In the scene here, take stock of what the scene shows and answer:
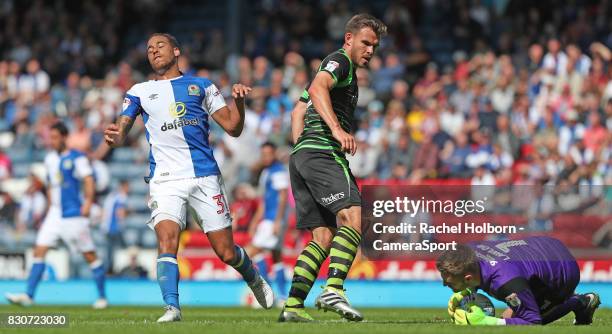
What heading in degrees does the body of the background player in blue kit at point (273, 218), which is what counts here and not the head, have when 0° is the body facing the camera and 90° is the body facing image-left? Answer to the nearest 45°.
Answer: approximately 45°

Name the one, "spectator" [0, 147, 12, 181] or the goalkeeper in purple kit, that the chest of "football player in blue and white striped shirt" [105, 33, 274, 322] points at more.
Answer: the goalkeeper in purple kit

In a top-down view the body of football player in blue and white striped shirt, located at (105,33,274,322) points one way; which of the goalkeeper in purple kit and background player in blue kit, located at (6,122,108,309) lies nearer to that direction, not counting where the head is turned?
the goalkeeper in purple kit

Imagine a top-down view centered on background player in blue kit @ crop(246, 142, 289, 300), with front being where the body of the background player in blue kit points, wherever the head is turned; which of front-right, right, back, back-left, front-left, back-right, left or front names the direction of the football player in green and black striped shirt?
front-left

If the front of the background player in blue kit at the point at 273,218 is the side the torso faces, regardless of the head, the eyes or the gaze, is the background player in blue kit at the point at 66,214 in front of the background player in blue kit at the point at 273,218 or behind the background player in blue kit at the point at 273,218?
in front

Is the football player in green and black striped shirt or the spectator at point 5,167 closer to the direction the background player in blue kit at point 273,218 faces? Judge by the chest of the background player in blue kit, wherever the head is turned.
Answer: the football player in green and black striped shirt

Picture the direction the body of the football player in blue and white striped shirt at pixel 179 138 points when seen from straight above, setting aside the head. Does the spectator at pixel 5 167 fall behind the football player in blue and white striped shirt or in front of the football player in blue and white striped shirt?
behind

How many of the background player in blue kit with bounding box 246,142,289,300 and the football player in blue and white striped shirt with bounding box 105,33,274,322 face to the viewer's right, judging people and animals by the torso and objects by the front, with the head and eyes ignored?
0

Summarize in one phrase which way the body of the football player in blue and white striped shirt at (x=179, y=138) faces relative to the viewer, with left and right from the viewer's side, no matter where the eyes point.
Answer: facing the viewer

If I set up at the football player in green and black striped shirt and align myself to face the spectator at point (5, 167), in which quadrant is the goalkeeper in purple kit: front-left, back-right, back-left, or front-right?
back-right
